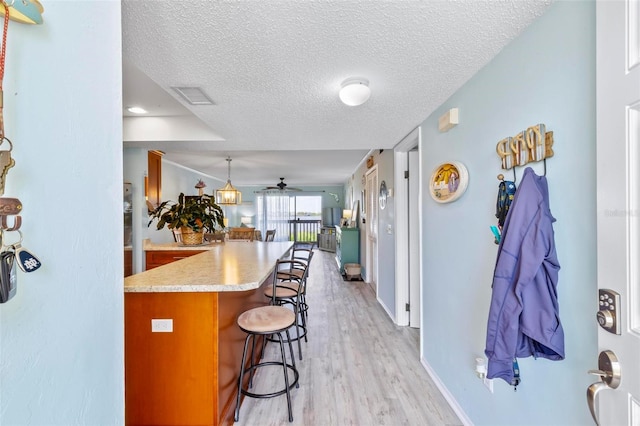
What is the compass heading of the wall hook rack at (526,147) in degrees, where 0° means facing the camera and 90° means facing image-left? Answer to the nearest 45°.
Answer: approximately 45°

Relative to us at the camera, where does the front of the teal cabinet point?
facing to the left of the viewer

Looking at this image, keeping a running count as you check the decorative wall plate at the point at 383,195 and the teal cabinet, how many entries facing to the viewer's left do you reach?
2

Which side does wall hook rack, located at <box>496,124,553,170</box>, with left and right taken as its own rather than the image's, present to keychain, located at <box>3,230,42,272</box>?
front

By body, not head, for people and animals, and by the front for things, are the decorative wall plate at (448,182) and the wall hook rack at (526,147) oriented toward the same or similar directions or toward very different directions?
same or similar directions

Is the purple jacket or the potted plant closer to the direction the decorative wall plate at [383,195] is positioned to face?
the potted plant

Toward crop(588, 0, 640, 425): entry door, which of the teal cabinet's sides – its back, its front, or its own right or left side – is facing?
left

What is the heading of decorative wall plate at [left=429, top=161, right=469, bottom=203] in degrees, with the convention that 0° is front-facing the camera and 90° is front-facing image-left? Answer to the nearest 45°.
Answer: approximately 45°

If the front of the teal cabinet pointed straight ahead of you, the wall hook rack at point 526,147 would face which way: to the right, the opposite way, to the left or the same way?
the same way

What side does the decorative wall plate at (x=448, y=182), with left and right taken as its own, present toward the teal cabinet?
right

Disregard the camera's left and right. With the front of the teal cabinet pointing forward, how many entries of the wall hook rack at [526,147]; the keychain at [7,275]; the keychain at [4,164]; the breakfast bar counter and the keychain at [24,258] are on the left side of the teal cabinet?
5

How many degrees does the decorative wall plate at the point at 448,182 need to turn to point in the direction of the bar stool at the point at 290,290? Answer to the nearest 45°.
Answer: approximately 45° to its right

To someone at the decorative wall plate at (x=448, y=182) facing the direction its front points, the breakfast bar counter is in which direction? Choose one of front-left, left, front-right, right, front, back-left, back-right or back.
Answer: front

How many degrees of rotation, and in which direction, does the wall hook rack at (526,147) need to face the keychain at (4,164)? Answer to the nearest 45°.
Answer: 0° — it already faces it

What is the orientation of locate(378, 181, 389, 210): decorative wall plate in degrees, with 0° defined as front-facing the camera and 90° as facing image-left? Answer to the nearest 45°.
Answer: approximately 90°
